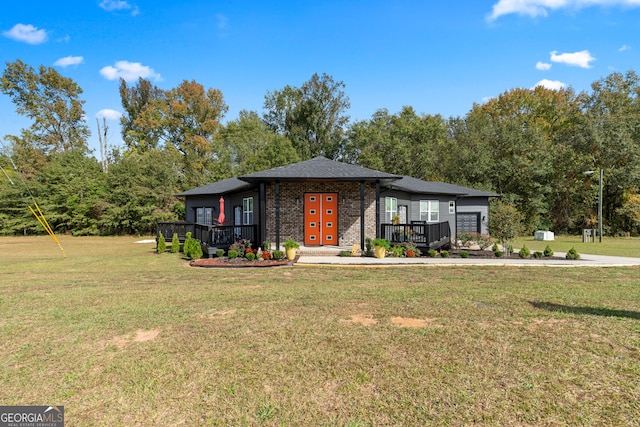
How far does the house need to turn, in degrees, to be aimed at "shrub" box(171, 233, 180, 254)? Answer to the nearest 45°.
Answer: approximately 90° to its right

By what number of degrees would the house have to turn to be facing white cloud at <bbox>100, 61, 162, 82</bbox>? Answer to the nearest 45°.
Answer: approximately 135° to its right

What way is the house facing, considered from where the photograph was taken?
facing the viewer

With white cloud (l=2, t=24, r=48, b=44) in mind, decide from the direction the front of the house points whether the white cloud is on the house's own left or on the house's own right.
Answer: on the house's own right

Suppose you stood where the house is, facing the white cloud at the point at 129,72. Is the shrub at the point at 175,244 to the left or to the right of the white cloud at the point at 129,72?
left

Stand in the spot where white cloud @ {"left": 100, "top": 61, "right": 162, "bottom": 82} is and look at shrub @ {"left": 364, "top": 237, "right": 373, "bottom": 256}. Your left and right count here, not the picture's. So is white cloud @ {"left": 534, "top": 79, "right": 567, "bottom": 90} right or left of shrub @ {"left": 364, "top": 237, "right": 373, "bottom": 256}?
left
